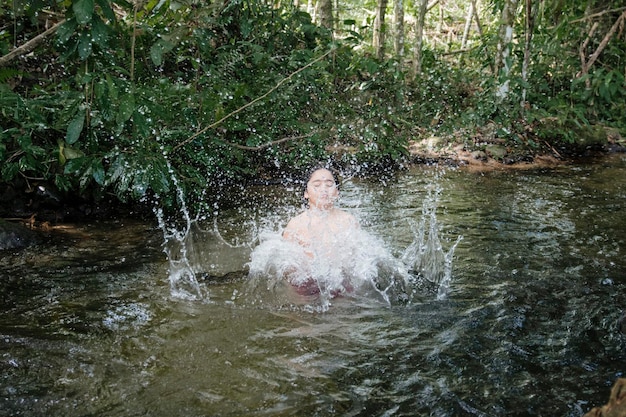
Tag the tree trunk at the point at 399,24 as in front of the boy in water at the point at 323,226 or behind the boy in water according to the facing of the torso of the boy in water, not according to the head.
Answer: behind

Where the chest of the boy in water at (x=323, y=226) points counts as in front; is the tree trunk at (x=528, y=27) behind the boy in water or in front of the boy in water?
behind

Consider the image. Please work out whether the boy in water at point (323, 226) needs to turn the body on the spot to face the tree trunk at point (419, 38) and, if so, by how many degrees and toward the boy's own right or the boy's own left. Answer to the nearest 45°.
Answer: approximately 180°

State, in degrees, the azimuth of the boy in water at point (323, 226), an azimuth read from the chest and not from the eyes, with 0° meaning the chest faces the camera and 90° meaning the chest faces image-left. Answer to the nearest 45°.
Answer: approximately 0°

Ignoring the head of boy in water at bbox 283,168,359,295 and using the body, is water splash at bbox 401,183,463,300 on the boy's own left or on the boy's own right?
on the boy's own left
